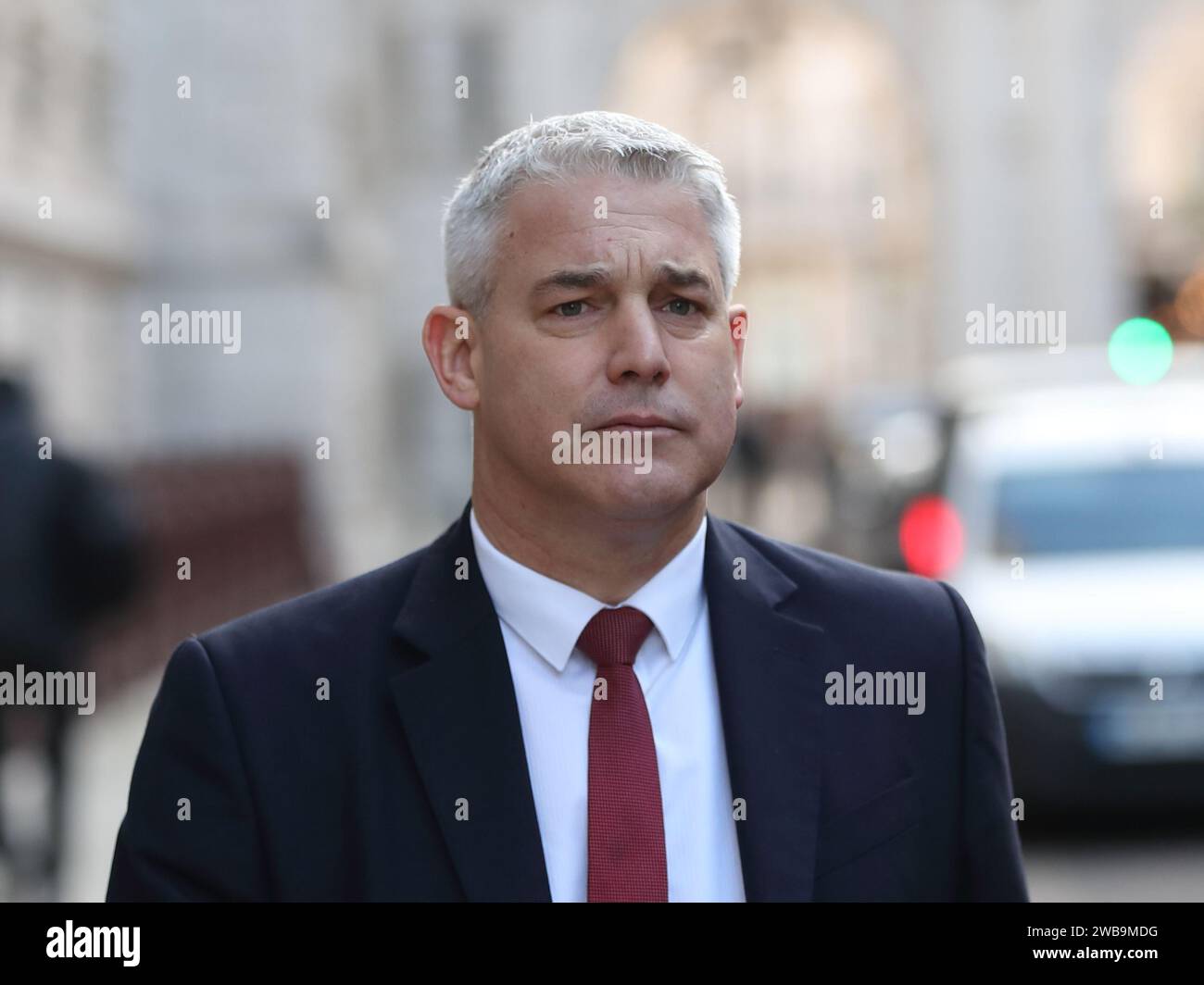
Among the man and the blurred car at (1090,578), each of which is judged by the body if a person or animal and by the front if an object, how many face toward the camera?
2

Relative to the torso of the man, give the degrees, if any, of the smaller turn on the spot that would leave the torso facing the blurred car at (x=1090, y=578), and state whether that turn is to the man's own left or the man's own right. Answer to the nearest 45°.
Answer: approximately 180°

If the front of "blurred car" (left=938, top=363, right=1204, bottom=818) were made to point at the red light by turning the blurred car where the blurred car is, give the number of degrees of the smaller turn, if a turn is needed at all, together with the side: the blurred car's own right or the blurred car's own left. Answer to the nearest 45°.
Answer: approximately 135° to the blurred car's own right

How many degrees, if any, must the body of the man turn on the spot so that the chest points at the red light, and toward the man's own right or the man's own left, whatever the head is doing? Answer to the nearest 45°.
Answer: approximately 180°

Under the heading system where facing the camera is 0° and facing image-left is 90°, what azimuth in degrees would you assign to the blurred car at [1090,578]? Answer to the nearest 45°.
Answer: approximately 0°

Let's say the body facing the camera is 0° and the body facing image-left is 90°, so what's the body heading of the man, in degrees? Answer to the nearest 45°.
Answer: approximately 0°

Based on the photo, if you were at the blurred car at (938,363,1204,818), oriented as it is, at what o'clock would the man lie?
The man is roughly at 12 o'clock from the blurred car.
